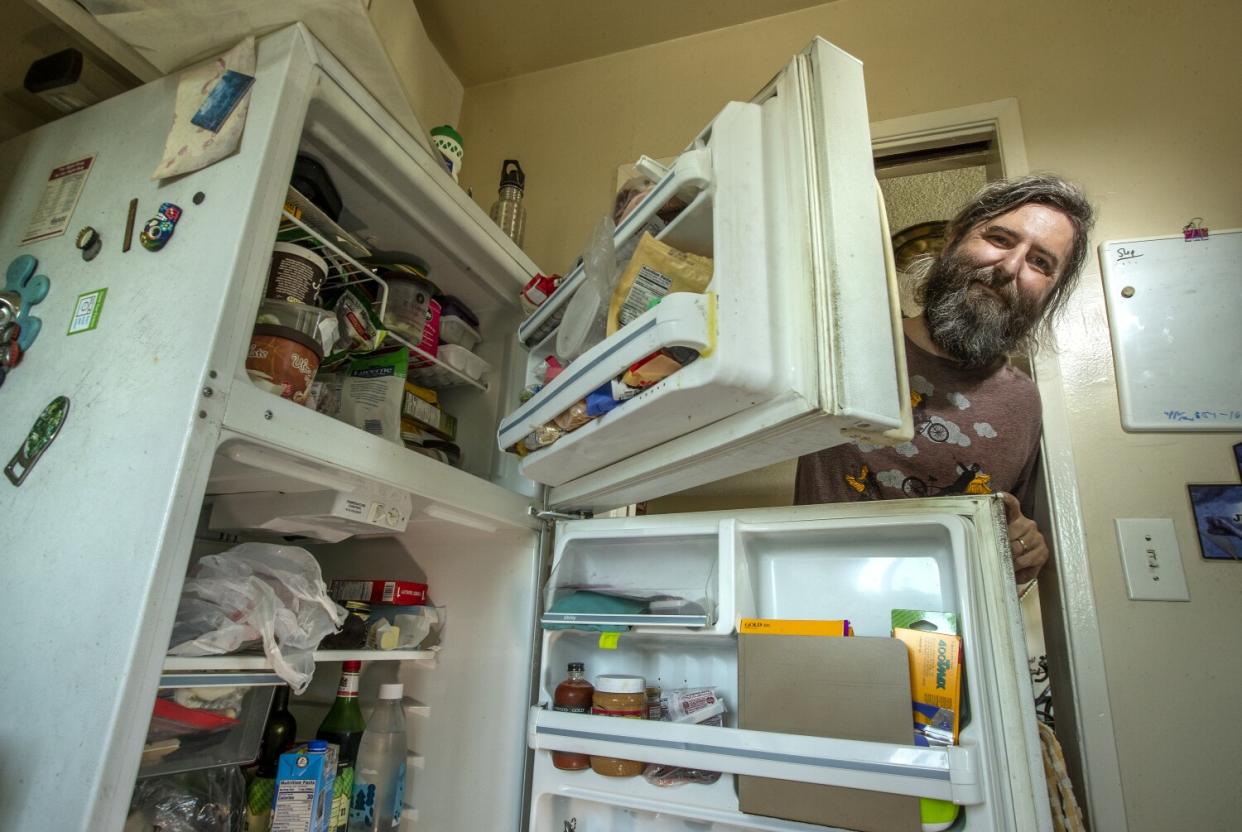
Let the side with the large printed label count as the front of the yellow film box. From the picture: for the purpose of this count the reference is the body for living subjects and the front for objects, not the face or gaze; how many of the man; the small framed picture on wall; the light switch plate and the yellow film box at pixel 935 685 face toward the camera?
4

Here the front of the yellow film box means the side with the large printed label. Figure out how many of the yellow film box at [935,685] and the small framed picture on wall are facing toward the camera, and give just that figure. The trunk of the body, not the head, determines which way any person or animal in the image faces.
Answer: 2

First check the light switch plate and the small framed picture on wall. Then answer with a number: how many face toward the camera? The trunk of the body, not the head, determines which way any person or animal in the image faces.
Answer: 2

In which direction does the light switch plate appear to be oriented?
toward the camera

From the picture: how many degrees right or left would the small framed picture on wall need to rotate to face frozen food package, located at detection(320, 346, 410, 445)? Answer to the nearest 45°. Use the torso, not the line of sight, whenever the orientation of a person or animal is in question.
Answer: approximately 45° to its right

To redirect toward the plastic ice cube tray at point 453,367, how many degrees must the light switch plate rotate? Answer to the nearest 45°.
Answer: approximately 45° to its right

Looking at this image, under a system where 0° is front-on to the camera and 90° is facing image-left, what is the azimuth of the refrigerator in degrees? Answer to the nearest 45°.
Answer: approximately 315°

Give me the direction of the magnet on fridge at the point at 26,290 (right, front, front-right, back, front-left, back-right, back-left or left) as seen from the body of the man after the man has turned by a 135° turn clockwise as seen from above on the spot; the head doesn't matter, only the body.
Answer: left

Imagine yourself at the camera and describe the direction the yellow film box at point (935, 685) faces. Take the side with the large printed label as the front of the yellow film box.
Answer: facing the viewer

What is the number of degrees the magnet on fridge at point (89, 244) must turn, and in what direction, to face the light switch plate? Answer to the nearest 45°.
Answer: approximately 90° to its left
